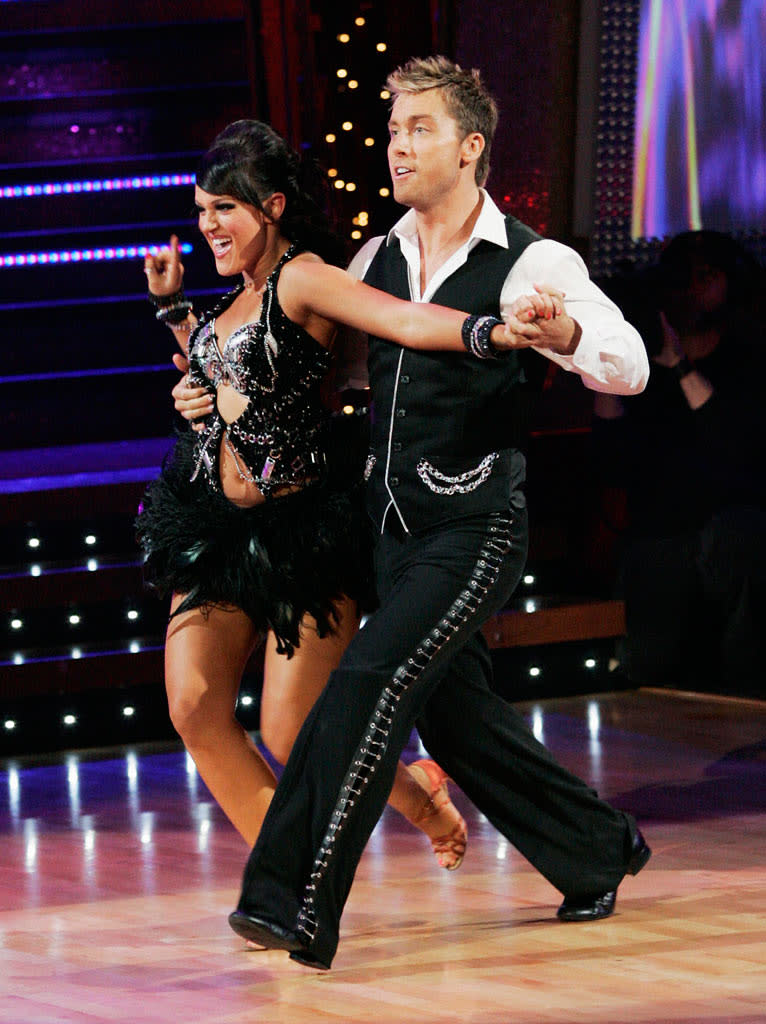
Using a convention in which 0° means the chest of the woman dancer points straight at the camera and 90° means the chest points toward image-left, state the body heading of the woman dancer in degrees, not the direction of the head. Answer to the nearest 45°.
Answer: approximately 45°

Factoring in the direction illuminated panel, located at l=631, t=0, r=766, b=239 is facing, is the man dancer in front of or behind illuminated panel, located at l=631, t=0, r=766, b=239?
in front

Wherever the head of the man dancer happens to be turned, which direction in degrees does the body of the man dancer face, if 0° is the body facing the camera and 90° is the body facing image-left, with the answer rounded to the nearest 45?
approximately 45°

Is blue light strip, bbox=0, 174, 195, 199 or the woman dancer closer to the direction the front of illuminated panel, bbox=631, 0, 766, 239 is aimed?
the woman dancer

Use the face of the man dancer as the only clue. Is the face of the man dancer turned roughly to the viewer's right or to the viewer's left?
to the viewer's left

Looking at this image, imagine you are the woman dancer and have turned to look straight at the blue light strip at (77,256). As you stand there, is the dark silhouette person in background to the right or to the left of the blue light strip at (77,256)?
right

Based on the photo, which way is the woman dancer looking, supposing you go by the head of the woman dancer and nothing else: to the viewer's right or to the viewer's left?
to the viewer's left

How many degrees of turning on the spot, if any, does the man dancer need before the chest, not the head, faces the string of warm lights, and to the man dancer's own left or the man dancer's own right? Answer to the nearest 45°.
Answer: approximately 135° to the man dancer's own right

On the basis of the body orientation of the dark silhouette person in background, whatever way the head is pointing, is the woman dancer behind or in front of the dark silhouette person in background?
in front

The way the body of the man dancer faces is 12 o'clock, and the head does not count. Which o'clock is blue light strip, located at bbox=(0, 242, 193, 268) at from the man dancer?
The blue light strip is roughly at 4 o'clock from the man dancer.
